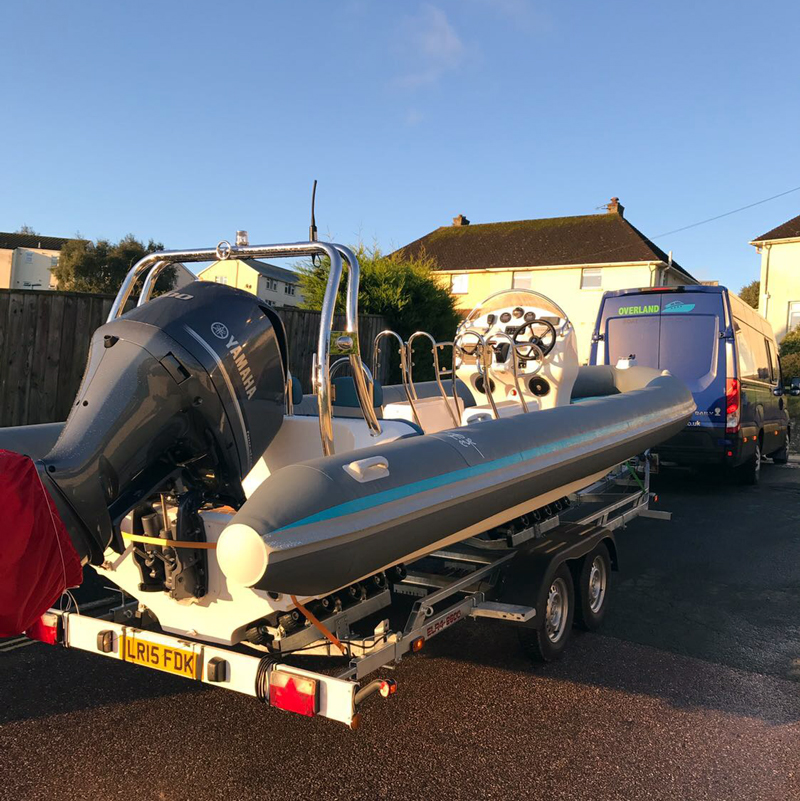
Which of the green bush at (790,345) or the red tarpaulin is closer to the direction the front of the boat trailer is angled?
the green bush

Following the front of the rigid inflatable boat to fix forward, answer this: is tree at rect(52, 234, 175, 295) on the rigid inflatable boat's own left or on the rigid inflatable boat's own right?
on the rigid inflatable boat's own left

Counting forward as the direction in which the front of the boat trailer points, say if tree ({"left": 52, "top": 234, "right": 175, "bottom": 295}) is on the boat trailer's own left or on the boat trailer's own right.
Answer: on the boat trailer's own left

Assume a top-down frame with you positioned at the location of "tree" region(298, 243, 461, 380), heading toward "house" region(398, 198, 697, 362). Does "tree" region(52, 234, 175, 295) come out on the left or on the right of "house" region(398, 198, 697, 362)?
left

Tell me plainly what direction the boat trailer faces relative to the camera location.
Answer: facing away from the viewer and to the right of the viewer

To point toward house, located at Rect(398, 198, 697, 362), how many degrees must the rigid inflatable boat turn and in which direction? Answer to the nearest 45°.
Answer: approximately 45° to its left

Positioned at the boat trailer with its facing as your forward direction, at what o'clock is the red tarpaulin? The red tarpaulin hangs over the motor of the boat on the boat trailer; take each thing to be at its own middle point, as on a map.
The red tarpaulin is roughly at 6 o'clock from the boat trailer.

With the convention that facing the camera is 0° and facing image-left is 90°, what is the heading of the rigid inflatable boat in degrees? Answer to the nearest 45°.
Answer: approximately 225°
